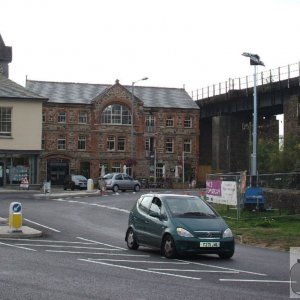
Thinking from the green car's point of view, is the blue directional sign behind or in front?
behind

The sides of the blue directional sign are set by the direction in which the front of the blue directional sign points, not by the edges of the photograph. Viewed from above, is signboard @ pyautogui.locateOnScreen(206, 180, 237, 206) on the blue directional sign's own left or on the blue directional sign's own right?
on the blue directional sign's own left

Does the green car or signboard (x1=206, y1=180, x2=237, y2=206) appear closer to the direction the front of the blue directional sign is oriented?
the green car

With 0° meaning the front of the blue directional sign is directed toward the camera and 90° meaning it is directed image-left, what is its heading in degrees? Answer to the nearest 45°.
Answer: approximately 0°

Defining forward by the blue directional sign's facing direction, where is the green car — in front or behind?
in front

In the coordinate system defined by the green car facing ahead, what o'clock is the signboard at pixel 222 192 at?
The signboard is roughly at 8 o'clock from the green car.

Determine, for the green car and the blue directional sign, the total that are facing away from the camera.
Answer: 0
